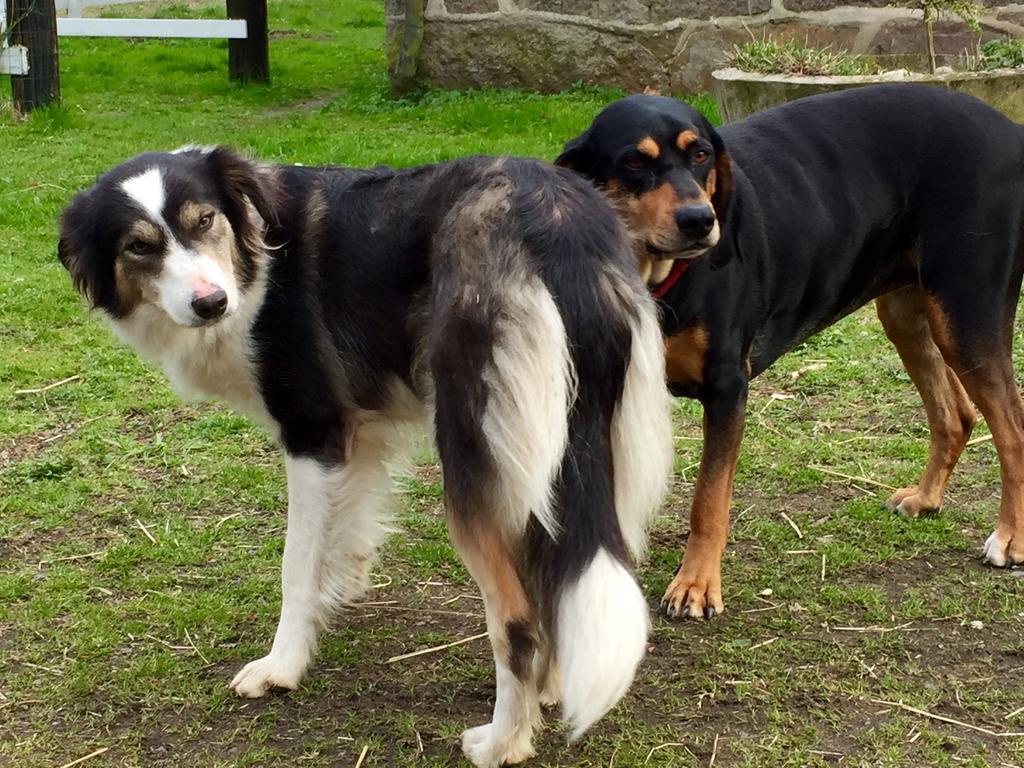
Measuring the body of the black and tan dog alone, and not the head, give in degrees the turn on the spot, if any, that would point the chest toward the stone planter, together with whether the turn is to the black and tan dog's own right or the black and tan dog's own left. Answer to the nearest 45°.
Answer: approximately 135° to the black and tan dog's own right

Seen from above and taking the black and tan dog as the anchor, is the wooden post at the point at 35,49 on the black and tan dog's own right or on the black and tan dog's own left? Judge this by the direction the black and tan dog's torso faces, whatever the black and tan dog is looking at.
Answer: on the black and tan dog's own right

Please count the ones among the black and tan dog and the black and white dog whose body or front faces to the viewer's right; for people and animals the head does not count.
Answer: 0

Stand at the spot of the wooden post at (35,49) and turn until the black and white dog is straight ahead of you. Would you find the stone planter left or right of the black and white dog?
left

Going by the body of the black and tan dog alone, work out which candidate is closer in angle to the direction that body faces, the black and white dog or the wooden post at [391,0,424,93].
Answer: the black and white dog

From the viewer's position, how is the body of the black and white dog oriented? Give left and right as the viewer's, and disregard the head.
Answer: facing away from the viewer and to the left of the viewer

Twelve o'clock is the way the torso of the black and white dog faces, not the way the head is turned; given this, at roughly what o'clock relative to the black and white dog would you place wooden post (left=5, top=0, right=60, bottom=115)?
The wooden post is roughly at 1 o'clock from the black and white dog.

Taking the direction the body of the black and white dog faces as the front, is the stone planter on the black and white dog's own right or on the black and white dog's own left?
on the black and white dog's own right
